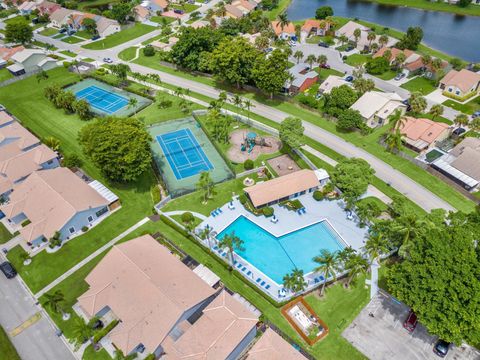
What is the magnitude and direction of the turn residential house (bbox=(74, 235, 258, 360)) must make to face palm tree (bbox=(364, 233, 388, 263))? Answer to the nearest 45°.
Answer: approximately 135° to its left

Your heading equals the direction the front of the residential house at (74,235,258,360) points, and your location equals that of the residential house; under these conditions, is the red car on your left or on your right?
on your left

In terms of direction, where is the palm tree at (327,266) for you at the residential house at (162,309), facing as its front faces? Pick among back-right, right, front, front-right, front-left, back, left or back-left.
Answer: back-left

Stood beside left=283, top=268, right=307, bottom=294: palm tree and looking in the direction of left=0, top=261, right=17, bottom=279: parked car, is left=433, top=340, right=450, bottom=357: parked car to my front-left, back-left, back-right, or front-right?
back-left

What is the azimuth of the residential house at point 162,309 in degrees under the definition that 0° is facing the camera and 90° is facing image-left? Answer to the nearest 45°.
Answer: approximately 45°

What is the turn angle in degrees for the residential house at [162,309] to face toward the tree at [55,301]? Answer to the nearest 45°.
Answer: approximately 45° to its right

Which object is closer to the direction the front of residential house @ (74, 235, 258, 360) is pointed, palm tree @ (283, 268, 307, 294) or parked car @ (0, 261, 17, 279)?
the parked car

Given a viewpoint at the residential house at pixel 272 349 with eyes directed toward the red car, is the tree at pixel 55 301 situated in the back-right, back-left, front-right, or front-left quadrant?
back-left

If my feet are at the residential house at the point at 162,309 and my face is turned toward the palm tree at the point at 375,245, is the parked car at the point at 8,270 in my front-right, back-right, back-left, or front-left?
back-left

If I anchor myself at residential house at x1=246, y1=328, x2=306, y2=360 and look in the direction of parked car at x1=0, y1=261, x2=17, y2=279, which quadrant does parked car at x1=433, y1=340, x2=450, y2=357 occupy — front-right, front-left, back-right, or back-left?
back-right
